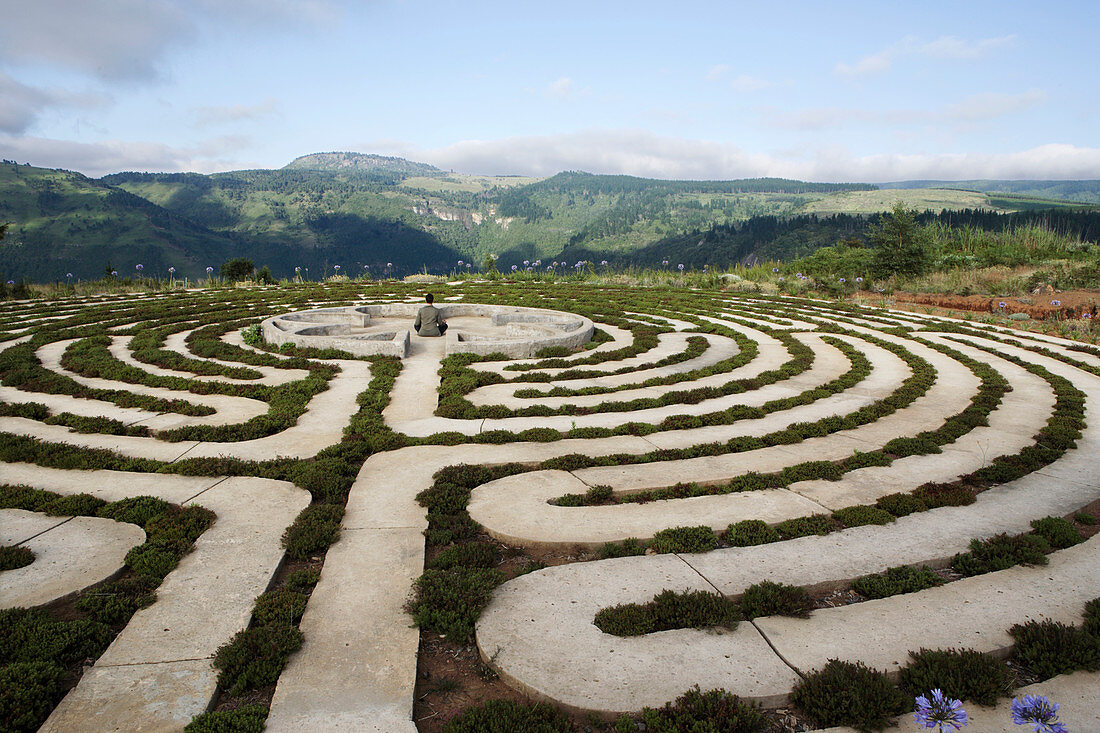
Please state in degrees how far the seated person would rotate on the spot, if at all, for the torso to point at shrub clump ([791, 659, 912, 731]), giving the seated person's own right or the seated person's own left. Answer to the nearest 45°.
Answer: approximately 180°

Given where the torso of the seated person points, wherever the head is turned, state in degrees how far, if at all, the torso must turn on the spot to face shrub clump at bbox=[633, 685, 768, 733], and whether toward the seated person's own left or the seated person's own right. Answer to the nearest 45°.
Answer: approximately 180°

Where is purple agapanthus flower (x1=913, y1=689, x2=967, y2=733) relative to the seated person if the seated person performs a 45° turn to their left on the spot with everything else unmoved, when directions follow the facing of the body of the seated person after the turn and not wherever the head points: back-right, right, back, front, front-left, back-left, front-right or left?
back-left

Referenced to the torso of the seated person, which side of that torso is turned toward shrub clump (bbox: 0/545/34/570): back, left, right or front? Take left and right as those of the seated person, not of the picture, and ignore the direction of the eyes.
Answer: back

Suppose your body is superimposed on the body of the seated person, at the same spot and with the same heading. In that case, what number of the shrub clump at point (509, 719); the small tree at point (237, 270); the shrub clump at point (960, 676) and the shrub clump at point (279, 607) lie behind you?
3

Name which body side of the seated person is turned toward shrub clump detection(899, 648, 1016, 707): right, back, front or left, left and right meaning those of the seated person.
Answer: back

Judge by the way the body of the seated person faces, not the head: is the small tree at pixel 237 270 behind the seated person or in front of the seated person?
in front

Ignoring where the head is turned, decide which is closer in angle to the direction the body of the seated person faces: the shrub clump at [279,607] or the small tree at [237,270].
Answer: the small tree

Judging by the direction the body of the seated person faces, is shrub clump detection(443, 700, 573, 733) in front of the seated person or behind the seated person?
behind

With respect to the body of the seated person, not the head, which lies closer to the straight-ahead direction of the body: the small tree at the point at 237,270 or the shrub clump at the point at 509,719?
the small tree

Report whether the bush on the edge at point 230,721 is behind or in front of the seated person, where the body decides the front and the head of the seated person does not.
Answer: behind

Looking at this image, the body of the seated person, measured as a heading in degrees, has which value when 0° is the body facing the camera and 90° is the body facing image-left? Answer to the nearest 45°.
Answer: approximately 180°

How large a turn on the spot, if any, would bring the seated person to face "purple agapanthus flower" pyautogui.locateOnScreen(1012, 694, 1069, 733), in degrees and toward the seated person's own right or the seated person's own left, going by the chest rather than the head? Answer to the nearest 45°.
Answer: approximately 180°
